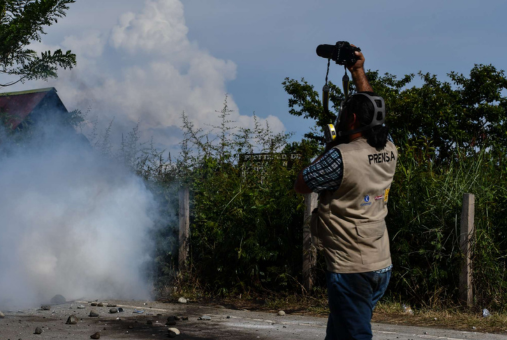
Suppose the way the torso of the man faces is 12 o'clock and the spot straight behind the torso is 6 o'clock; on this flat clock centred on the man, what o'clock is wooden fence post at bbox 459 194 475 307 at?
The wooden fence post is roughly at 2 o'clock from the man.

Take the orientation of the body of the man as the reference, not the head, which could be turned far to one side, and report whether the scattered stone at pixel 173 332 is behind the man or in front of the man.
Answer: in front

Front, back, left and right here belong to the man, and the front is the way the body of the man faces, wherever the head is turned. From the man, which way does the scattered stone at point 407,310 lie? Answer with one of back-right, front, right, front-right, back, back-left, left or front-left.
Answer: front-right

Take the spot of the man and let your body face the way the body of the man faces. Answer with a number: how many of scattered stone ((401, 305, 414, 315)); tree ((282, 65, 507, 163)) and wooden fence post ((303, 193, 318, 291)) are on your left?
0

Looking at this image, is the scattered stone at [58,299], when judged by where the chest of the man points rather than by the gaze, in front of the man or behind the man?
in front

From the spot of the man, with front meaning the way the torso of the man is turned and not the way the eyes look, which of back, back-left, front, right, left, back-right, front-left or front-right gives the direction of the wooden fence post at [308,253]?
front-right

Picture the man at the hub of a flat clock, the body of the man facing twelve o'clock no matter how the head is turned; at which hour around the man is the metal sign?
The metal sign is roughly at 1 o'clock from the man.

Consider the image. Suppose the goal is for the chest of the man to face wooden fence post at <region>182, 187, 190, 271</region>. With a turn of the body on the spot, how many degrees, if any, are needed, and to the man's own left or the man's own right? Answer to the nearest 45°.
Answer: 0° — they already face it

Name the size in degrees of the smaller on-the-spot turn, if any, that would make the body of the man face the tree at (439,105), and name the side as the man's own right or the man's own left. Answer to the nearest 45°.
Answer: approximately 45° to the man's own right

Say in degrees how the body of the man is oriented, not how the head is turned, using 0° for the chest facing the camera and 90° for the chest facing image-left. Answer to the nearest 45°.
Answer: approximately 135°
